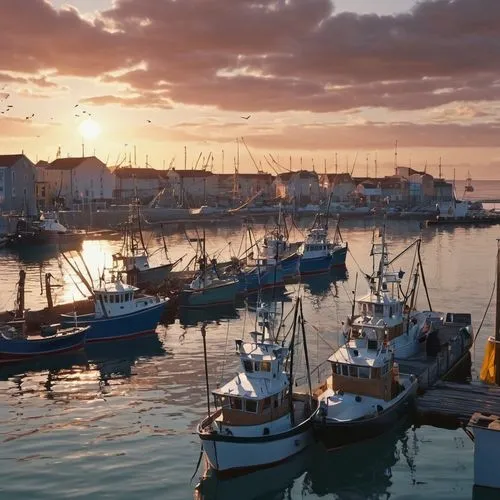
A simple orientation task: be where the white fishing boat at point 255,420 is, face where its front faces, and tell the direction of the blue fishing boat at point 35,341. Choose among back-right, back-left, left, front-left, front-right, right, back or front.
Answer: right

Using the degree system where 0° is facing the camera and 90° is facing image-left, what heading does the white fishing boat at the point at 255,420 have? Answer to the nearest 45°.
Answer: approximately 45°

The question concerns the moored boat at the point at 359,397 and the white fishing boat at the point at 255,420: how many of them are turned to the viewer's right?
0

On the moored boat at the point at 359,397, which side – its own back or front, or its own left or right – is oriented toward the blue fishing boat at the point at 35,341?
right

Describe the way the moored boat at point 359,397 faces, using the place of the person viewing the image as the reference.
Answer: facing the viewer and to the left of the viewer

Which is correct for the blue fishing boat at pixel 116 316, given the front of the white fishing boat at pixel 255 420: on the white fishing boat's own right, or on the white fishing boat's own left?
on the white fishing boat's own right

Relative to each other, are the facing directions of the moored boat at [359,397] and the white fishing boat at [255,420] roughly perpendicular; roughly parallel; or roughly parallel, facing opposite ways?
roughly parallel
